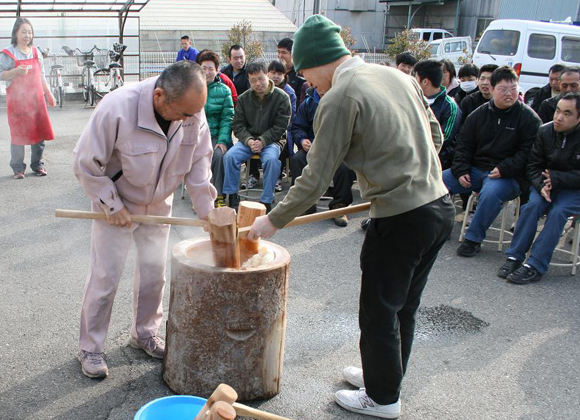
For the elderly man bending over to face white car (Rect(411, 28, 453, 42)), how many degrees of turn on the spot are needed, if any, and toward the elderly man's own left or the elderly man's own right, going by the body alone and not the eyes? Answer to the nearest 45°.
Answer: approximately 90° to the elderly man's own left

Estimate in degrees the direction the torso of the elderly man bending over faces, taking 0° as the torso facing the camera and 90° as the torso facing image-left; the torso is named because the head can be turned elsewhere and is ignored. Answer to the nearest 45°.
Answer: approximately 315°
